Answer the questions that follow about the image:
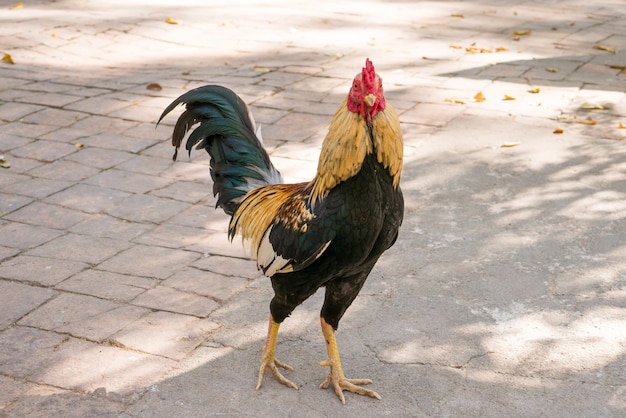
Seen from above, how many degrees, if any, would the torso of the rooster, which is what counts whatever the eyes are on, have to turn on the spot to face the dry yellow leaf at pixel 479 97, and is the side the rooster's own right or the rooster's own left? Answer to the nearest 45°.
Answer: approximately 135° to the rooster's own left

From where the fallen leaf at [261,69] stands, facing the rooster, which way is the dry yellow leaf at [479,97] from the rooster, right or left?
left

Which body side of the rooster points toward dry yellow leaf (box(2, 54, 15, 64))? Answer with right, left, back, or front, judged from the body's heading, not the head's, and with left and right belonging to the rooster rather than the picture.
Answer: back

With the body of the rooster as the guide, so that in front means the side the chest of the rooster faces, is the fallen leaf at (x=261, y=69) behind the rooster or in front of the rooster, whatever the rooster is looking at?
behind

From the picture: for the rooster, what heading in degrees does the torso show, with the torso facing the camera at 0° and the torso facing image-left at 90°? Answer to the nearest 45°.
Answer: approximately 315°

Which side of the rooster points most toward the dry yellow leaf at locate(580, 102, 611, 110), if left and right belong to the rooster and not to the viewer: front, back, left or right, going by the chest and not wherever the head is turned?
left

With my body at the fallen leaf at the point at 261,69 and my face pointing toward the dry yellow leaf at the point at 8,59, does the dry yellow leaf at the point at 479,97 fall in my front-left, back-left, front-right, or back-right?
back-left

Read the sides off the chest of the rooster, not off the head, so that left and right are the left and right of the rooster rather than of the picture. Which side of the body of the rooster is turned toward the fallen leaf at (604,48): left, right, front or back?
left
